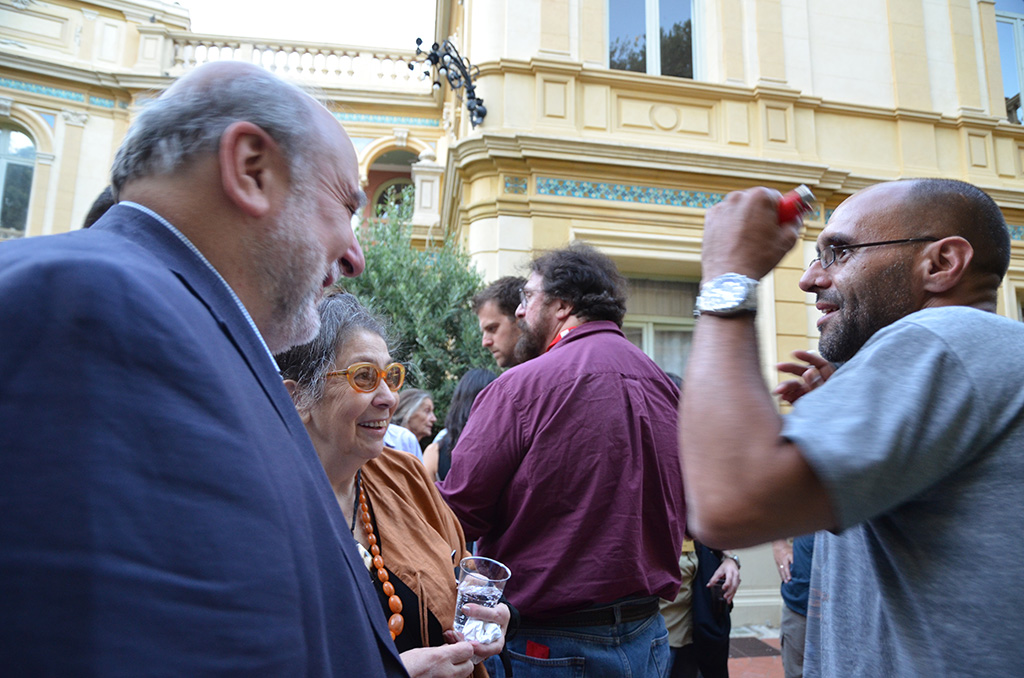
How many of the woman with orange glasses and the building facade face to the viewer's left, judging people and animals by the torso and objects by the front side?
0

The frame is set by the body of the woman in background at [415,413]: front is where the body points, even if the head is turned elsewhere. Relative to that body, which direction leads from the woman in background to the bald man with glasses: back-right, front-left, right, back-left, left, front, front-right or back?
right

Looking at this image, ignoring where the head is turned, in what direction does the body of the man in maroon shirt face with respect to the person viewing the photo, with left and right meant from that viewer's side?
facing away from the viewer and to the left of the viewer

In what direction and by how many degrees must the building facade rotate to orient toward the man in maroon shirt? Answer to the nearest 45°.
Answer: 0° — it already faces them

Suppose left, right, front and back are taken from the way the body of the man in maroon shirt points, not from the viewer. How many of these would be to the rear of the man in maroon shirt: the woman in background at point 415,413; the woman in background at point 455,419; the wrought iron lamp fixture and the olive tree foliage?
0

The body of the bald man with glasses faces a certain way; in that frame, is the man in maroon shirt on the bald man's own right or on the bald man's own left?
on the bald man's own right

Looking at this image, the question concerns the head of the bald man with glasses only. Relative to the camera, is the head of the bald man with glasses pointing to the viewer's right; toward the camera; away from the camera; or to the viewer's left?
to the viewer's left

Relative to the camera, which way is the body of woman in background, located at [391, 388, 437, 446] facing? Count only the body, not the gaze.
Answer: to the viewer's right

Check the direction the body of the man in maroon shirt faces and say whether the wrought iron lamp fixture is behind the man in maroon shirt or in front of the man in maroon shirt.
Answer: in front

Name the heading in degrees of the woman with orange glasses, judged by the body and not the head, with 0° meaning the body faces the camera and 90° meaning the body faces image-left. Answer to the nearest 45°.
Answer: approximately 315°

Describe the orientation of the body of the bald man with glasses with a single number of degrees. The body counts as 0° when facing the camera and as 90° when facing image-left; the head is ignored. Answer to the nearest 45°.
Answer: approximately 90°

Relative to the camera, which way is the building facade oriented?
toward the camera

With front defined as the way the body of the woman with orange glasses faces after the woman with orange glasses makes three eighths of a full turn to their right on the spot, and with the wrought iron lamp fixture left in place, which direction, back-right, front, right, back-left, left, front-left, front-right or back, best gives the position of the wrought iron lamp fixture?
right
